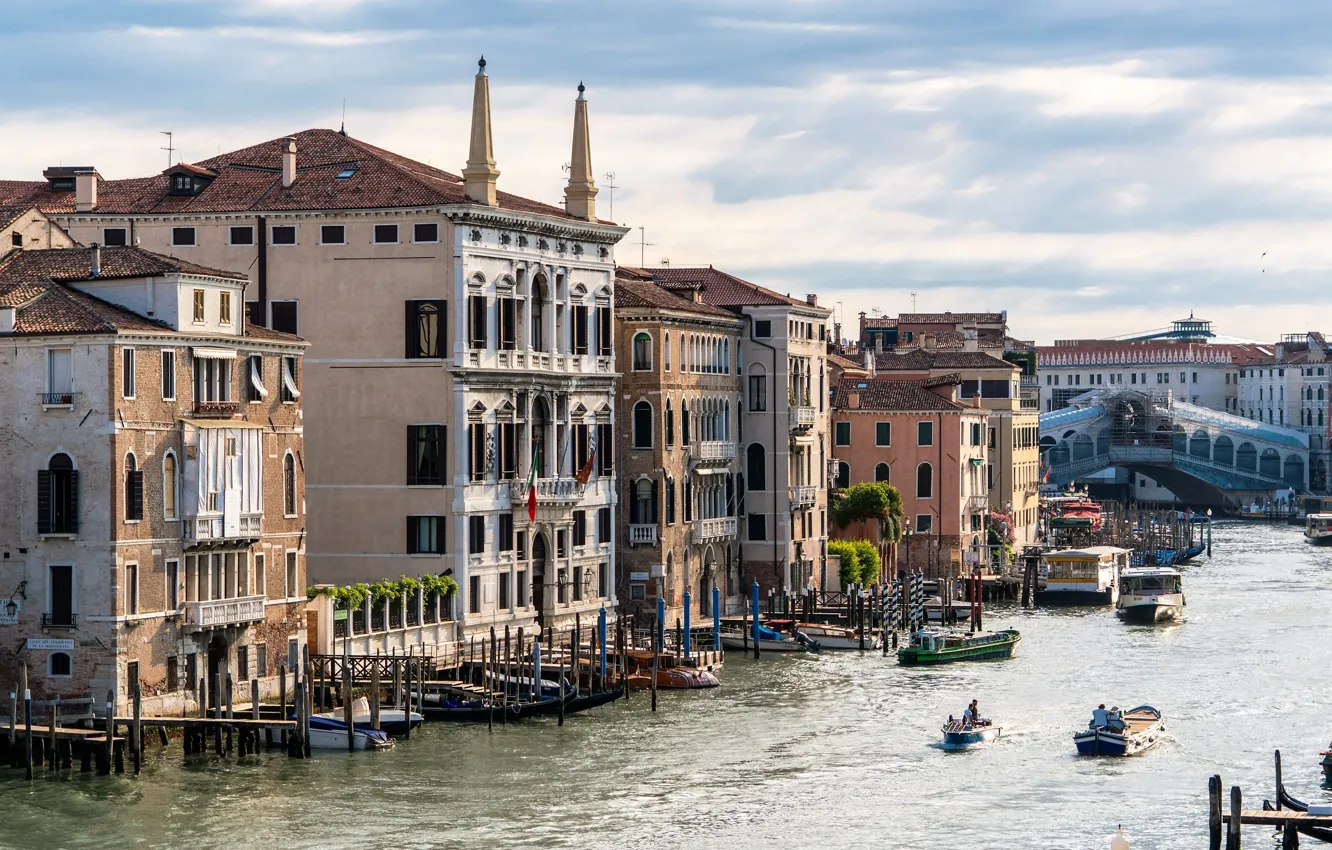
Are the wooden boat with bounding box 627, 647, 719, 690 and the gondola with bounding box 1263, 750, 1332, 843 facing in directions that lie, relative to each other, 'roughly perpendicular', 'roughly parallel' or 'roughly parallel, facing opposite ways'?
roughly parallel, facing opposite ways

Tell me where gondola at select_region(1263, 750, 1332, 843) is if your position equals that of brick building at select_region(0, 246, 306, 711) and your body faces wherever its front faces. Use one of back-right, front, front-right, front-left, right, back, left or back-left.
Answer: front

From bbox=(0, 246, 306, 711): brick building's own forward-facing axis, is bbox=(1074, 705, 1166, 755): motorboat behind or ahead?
ahead

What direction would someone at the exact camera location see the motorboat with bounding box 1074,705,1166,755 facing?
facing away from the viewer and to the right of the viewer

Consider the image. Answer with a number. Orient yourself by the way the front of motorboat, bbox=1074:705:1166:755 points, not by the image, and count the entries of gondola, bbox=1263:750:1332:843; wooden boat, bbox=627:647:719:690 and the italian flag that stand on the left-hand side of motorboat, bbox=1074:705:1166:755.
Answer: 2

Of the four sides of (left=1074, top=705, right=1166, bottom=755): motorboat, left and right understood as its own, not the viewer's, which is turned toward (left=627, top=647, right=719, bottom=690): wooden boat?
left

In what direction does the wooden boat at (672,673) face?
to the viewer's right

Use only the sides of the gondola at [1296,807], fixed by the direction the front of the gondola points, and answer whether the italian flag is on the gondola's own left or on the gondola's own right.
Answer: on the gondola's own right

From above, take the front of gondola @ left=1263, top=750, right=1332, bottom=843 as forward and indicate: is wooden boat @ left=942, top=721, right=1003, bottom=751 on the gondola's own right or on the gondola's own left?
on the gondola's own right

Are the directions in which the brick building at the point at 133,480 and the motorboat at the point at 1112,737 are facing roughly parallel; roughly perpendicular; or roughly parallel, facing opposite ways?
roughly perpendicular

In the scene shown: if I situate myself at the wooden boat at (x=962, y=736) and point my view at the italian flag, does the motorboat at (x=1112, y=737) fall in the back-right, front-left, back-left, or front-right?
back-right

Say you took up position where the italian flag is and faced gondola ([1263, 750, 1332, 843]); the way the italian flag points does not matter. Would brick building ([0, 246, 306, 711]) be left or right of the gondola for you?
right

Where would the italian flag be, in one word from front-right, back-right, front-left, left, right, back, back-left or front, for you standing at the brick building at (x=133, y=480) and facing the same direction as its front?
left
